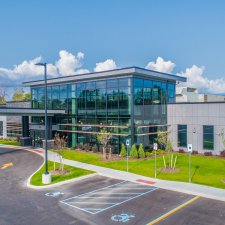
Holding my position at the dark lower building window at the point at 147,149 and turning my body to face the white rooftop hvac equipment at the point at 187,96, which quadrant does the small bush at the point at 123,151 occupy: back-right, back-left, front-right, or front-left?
back-left

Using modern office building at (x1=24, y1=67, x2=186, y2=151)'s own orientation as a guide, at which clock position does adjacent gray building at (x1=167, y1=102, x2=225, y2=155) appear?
The adjacent gray building is roughly at 8 o'clock from the modern office building.

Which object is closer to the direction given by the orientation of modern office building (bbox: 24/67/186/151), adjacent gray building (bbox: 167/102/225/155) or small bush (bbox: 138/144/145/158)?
the small bush

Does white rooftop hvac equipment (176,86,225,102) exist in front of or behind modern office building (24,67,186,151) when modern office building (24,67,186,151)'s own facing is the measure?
behind

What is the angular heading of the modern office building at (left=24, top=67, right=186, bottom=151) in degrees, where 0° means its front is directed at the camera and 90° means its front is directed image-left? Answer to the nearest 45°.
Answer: approximately 45°
